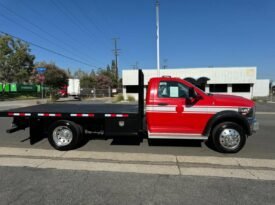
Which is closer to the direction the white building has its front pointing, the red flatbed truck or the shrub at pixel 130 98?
the red flatbed truck

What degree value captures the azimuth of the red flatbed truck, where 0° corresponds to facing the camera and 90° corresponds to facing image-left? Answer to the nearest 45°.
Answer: approximately 270°

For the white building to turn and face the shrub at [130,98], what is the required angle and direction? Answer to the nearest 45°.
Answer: approximately 90° to its right

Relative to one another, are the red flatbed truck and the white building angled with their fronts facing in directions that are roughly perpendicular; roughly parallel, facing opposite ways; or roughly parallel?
roughly perpendicular

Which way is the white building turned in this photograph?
toward the camera

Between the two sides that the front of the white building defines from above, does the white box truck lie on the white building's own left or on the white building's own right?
on the white building's own right

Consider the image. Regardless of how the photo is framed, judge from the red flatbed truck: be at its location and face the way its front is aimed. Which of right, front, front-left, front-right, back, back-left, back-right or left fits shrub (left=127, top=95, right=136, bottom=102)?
left

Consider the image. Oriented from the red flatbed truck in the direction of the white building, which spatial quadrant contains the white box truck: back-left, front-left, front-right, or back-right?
front-left

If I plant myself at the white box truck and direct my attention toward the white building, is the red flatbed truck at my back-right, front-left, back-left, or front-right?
front-right

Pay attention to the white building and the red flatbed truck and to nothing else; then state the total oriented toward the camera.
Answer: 1
